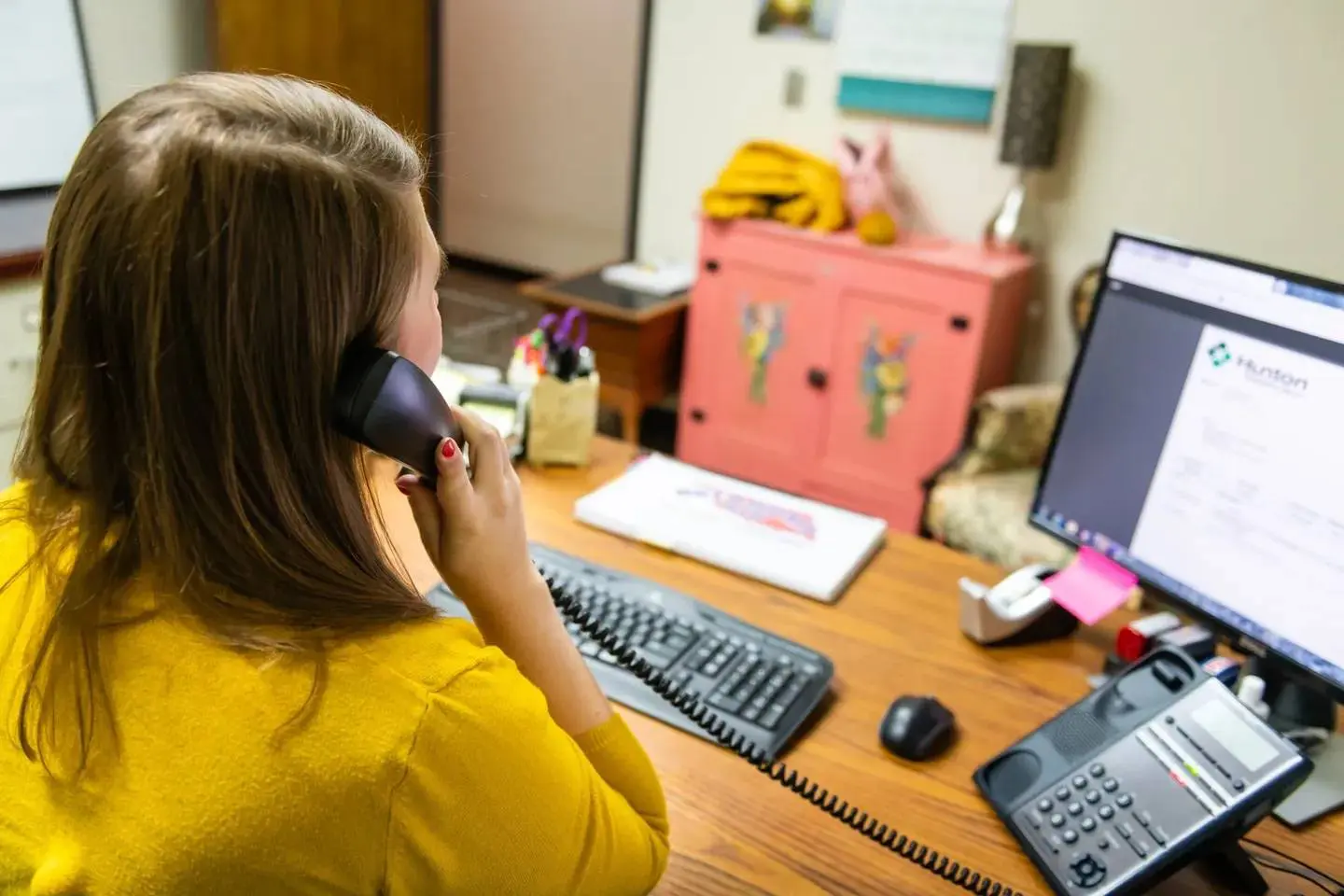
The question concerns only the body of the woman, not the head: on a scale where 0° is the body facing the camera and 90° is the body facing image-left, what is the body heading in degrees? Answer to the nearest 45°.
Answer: approximately 225°

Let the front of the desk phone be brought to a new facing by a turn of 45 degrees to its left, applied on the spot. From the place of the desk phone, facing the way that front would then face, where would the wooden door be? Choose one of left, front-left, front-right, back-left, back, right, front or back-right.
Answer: back-right

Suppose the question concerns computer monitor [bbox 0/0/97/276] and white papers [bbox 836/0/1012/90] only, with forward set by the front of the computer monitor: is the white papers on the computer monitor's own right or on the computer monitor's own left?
on the computer monitor's own left

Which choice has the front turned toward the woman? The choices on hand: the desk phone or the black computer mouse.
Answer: the desk phone

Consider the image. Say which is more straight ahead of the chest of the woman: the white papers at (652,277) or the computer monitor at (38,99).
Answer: the white papers

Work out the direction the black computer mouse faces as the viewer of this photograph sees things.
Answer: facing away from the viewer and to the right of the viewer

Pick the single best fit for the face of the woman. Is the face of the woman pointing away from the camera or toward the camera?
away from the camera

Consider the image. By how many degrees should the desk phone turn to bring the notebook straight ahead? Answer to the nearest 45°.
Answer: approximately 90° to its right

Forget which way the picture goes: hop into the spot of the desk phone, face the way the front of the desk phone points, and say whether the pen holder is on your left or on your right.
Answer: on your right

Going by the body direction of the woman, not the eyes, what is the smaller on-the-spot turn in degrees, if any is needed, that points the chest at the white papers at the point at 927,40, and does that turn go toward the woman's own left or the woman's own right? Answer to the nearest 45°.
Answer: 0° — they already face it

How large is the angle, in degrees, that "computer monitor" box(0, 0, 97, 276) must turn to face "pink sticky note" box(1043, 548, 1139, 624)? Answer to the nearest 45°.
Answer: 0° — it already faces it
